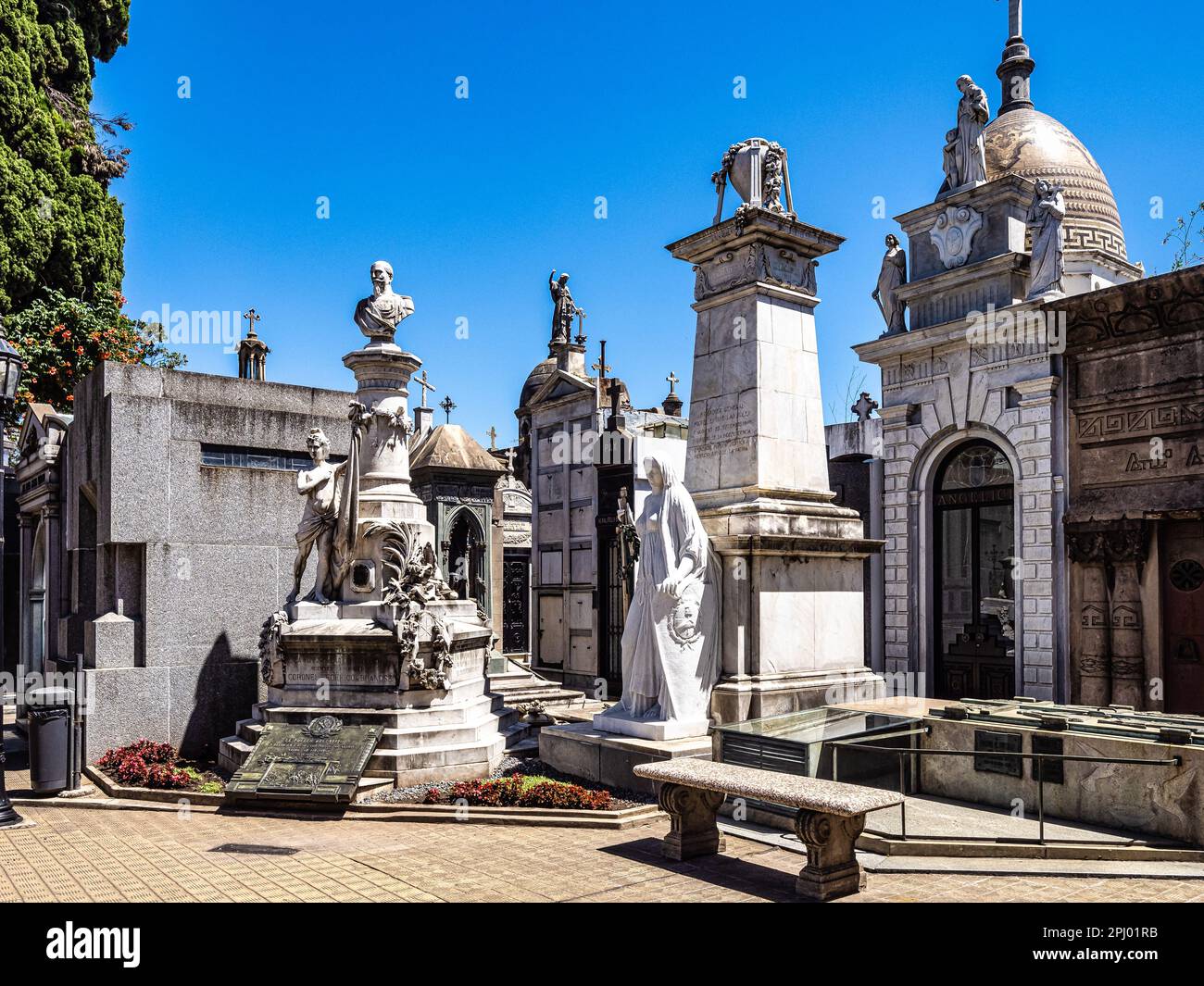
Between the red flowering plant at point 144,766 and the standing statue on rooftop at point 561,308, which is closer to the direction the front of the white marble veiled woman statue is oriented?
the red flowering plant

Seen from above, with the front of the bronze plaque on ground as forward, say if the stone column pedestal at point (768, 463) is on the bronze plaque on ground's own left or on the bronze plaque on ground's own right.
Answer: on the bronze plaque on ground's own left

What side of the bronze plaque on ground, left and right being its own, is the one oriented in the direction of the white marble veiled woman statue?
left

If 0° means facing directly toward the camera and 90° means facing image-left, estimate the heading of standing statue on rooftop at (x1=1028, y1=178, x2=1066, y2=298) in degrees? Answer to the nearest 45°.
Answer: approximately 45°

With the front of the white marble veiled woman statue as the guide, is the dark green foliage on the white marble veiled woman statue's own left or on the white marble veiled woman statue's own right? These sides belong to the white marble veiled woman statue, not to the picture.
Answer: on the white marble veiled woman statue's own right

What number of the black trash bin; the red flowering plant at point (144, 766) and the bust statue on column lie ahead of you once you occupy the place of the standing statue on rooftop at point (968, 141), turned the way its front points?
3

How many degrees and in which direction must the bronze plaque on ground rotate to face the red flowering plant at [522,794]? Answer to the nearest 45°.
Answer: approximately 45° to its left
